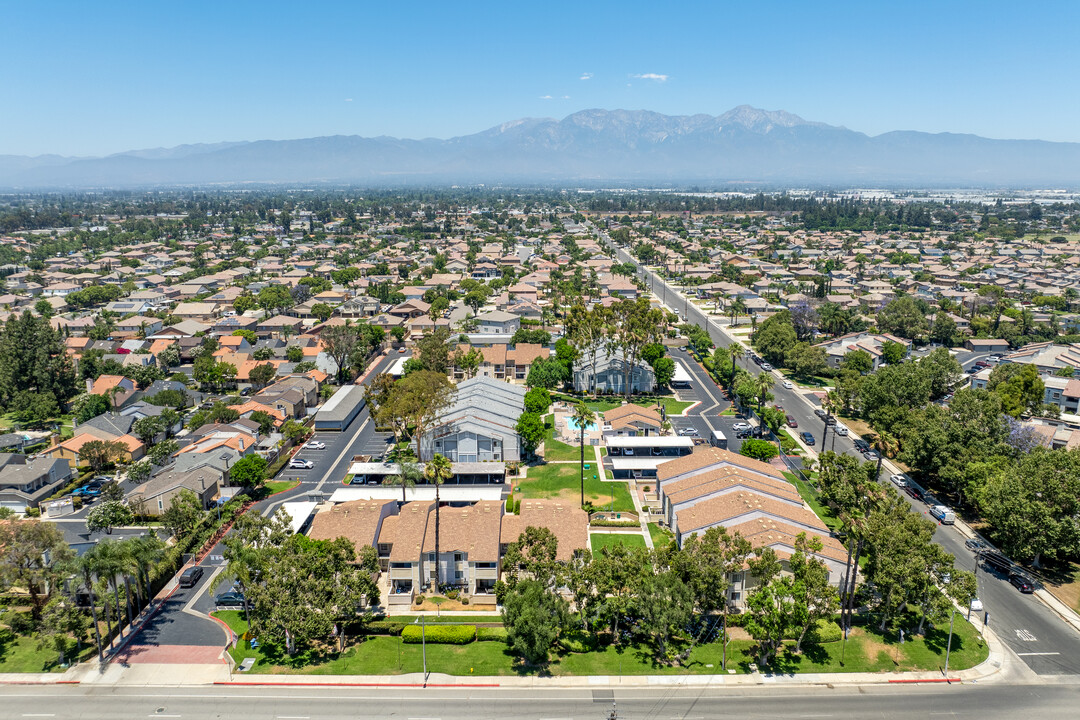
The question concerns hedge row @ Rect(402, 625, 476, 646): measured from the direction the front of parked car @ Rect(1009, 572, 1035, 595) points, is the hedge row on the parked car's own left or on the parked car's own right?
on the parked car's own left

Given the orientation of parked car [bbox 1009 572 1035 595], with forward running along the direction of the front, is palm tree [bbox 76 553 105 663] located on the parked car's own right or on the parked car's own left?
on the parked car's own left

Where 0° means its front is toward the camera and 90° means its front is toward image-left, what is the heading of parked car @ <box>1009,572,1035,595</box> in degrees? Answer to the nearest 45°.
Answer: approximately 135°

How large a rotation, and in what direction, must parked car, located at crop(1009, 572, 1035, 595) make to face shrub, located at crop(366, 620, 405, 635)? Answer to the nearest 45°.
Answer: approximately 90° to its left

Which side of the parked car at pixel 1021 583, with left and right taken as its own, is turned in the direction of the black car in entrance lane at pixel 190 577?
left

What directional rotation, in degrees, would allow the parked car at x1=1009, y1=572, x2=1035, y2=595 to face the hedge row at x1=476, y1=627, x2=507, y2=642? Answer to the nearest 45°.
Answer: approximately 90° to its left

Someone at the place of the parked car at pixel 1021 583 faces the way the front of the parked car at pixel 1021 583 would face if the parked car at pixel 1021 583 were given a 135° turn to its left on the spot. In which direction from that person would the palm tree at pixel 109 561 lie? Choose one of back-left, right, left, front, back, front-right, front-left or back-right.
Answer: front-right
